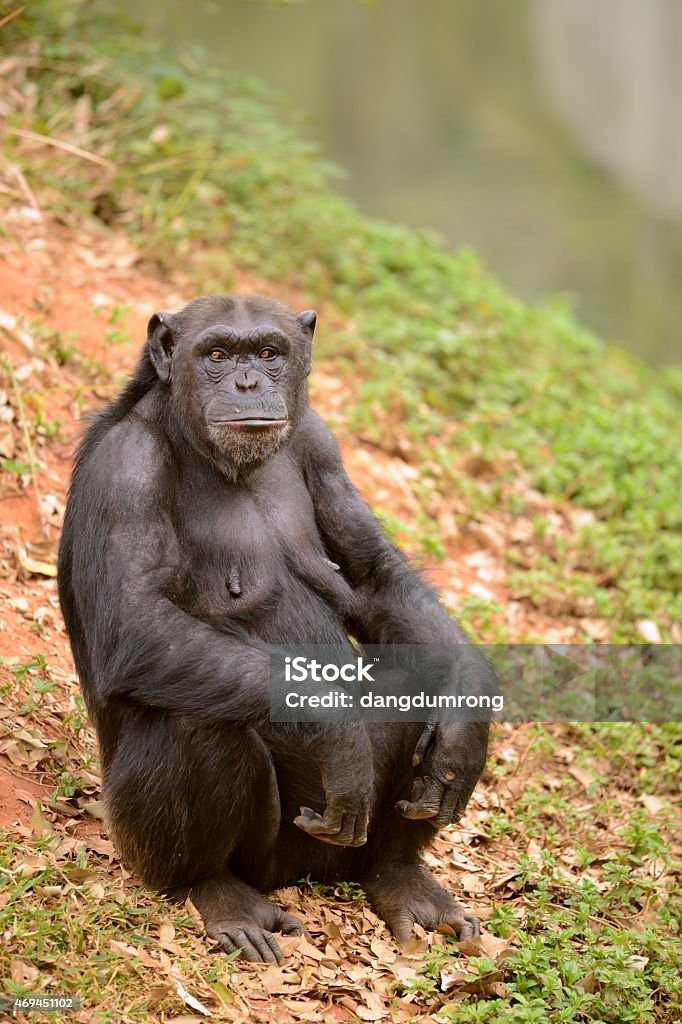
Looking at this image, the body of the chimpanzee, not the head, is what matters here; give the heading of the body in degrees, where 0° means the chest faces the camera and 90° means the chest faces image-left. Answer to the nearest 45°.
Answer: approximately 315°

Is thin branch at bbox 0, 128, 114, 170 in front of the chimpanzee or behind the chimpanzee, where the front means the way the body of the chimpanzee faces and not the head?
behind
